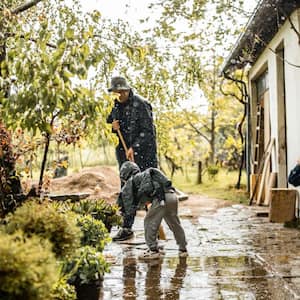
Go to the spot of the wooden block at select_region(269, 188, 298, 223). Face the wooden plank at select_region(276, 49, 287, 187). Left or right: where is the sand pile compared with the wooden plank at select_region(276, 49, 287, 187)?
left

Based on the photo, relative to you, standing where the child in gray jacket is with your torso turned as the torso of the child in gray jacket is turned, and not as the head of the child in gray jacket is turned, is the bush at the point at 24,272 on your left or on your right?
on your left

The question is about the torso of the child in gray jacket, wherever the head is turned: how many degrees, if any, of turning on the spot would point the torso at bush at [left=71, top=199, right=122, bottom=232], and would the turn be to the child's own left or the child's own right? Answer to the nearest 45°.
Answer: approximately 45° to the child's own right

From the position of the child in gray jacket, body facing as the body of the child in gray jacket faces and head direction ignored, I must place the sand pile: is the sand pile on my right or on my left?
on my right

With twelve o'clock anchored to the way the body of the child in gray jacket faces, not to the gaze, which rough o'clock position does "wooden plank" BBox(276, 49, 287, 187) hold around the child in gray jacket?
The wooden plank is roughly at 4 o'clock from the child in gray jacket.

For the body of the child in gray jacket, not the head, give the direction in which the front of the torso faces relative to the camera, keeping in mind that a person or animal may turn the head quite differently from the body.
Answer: to the viewer's left

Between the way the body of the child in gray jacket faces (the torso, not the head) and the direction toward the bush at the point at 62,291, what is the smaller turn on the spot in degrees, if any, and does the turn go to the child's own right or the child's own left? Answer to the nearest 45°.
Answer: approximately 90° to the child's own left

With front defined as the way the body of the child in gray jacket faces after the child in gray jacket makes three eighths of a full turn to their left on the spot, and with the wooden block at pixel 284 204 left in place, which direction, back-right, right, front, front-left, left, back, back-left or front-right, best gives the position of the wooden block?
left
